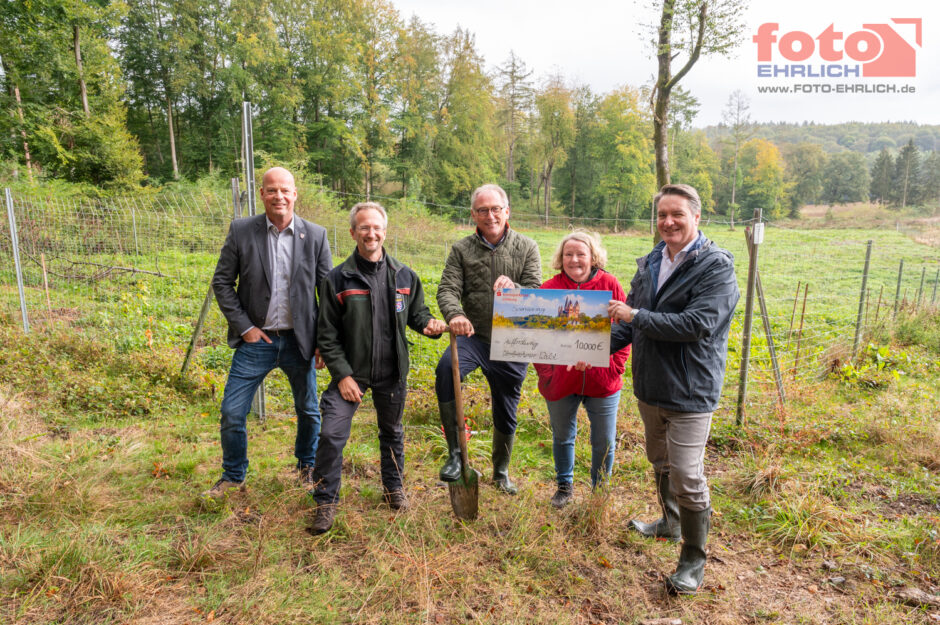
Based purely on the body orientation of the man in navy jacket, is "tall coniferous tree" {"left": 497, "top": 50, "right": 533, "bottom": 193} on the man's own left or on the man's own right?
on the man's own right

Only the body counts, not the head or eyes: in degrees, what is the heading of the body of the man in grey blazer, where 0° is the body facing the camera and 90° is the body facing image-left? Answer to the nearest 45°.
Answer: approximately 0°

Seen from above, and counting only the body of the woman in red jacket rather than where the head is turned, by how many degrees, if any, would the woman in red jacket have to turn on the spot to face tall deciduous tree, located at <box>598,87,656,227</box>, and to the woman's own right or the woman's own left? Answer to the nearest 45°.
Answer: approximately 180°

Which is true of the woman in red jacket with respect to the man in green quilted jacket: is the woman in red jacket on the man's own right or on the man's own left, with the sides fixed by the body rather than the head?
on the man's own left

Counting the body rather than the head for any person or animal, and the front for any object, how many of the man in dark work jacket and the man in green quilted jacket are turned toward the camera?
2

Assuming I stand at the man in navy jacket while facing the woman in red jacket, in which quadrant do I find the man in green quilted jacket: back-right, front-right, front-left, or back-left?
front-left

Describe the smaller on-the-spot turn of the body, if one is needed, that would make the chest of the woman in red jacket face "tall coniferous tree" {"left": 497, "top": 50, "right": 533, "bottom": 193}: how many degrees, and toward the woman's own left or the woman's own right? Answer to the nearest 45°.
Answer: approximately 180°

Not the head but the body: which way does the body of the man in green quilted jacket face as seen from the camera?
toward the camera

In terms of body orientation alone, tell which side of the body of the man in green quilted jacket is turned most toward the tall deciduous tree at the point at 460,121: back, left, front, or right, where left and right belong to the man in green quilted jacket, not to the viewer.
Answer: back

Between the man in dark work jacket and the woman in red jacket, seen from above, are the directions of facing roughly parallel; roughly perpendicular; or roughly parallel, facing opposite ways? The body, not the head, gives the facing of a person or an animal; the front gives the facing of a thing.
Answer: roughly parallel

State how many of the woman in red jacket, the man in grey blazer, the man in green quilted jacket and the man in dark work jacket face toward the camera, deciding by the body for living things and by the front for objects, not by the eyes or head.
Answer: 4

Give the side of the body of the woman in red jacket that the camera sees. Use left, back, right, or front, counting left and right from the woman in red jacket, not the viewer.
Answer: front
